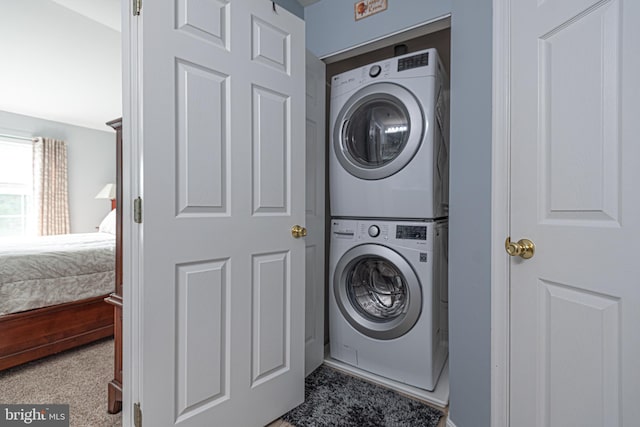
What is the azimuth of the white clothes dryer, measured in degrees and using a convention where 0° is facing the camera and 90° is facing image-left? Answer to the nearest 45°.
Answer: approximately 45°

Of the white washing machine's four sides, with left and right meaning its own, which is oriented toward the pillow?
right

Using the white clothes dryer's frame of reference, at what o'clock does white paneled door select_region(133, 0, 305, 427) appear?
The white paneled door is roughly at 12 o'clock from the white clothes dryer.

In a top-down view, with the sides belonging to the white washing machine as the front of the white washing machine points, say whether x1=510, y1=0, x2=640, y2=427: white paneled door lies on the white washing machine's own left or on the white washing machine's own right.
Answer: on the white washing machine's own left
